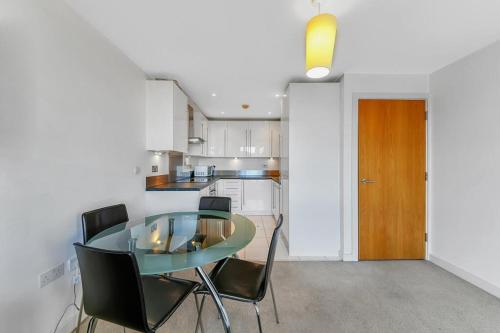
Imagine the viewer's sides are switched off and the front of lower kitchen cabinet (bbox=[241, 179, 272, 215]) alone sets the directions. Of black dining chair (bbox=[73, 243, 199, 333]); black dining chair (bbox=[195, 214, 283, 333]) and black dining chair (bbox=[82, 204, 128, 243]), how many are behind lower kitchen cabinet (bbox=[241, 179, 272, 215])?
0

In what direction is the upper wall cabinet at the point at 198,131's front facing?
to the viewer's right

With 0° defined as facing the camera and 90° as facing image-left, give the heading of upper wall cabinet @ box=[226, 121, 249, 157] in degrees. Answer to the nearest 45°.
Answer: approximately 0°

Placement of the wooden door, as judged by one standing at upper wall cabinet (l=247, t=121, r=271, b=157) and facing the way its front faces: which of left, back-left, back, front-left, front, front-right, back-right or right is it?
front-left

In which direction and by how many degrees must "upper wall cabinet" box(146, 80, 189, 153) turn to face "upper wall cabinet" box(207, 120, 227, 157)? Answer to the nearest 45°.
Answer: approximately 45° to its left

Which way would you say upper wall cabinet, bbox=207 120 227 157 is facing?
toward the camera

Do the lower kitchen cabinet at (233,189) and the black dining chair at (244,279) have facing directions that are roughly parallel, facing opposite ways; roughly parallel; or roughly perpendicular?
roughly perpendicular

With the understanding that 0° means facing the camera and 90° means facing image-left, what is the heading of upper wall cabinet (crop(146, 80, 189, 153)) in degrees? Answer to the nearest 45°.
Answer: approximately 270°

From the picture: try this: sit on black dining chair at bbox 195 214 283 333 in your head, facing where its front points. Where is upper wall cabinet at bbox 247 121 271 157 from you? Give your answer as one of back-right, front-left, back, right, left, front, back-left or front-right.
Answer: right

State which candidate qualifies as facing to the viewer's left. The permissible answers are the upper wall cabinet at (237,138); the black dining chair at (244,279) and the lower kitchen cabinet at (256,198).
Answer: the black dining chair

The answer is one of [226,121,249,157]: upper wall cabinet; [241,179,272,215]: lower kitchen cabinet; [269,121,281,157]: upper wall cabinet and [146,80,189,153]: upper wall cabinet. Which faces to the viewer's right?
[146,80,189,153]: upper wall cabinet

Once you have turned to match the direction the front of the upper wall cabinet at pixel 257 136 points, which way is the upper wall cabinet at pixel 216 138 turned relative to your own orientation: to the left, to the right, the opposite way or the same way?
the same way

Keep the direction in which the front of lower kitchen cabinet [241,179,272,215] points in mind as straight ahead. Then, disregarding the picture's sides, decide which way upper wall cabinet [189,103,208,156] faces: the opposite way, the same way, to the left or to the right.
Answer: to the left

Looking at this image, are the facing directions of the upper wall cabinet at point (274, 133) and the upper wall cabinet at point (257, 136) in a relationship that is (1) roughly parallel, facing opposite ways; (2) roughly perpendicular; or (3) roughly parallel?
roughly parallel

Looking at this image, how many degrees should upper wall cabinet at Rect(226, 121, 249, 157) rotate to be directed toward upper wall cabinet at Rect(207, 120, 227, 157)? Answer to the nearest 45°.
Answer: approximately 90° to its right

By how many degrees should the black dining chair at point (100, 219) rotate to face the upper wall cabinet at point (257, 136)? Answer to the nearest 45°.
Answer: approximately 90° to its left

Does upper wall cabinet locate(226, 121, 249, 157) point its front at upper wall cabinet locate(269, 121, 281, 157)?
no

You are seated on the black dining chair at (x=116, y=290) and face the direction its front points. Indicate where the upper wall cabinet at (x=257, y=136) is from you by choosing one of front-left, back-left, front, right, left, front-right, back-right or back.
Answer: front

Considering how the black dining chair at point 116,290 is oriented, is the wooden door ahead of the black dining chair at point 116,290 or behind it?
ahead

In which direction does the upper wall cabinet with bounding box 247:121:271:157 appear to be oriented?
toward the camera
